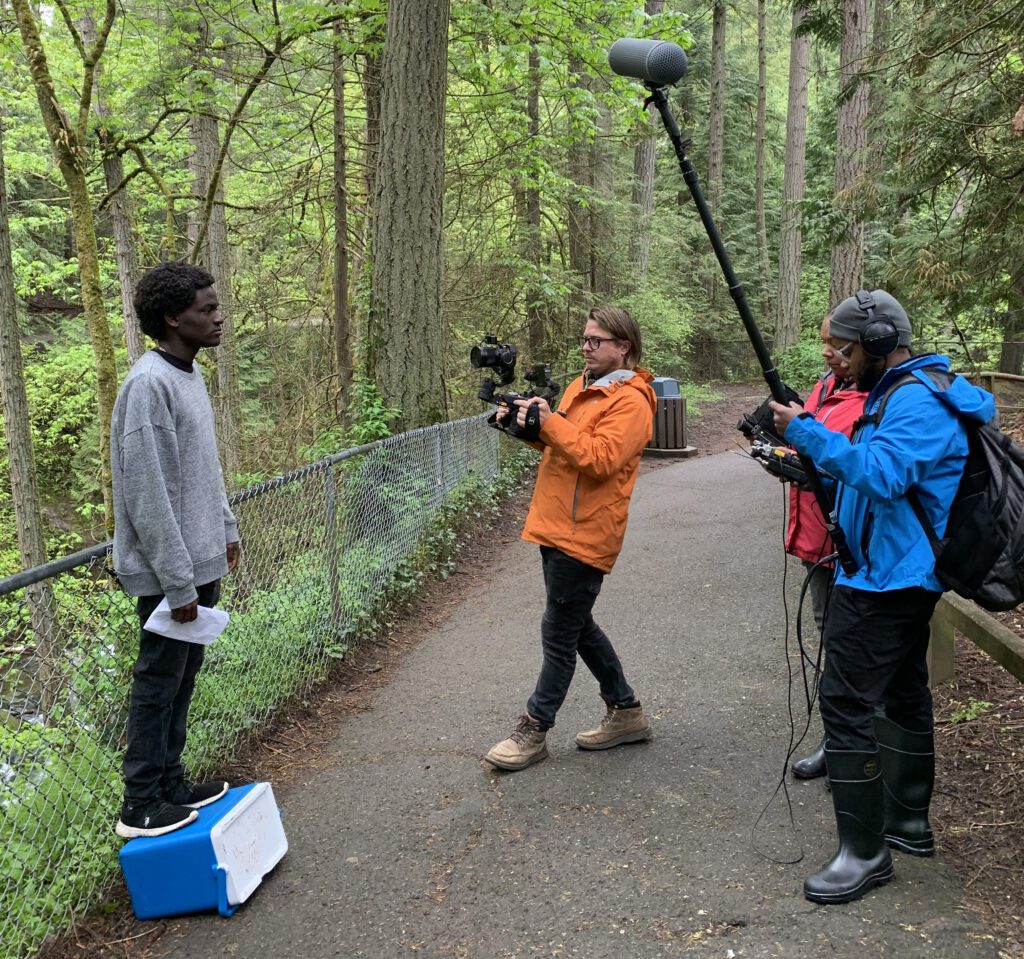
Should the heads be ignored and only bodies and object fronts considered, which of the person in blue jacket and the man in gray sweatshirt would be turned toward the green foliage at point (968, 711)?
the man in gray sweatshirt

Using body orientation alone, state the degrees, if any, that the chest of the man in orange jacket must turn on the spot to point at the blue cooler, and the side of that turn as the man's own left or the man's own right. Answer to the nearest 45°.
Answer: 0° — they already face it

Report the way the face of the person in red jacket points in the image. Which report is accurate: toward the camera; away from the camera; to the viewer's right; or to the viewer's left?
to the viewer's left

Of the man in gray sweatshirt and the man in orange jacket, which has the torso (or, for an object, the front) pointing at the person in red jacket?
the man in gray sweatshirt

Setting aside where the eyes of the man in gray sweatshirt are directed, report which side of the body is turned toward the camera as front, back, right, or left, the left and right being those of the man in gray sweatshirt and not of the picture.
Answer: right

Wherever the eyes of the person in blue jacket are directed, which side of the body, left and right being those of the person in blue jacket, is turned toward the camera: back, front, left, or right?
left

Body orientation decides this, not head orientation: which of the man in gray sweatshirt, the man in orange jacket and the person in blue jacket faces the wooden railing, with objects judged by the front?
the man in gray sweatshirt

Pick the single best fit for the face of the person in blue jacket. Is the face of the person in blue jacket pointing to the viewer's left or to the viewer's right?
to the viewer's left

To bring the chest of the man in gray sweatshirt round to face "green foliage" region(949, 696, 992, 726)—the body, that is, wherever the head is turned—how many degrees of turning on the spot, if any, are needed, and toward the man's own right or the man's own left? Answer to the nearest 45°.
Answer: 0° — they already face it

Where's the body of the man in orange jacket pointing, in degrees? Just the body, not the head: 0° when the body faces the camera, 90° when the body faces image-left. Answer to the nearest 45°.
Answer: approximately 45°

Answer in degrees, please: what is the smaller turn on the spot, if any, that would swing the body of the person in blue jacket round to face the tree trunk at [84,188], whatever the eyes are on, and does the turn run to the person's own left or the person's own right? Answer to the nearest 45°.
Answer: approximately 45° to the person's own right

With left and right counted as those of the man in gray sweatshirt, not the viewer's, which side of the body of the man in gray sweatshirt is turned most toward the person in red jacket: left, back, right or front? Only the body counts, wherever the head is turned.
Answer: front

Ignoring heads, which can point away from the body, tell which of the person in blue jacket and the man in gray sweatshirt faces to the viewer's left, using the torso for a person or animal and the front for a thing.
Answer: the person in blue jacket

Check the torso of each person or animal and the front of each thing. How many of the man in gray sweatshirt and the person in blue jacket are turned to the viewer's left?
1

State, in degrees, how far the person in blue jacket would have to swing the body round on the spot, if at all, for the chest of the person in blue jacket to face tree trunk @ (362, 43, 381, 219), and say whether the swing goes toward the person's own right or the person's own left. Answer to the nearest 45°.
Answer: approximately 45° to the person's own right
